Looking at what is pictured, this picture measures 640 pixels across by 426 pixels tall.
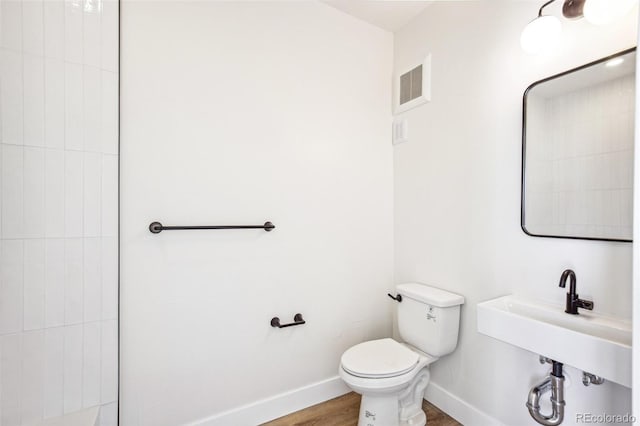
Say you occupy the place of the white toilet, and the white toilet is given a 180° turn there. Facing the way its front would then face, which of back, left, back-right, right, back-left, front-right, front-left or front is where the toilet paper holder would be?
back-left

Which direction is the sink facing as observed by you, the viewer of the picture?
facing the viewer and to the left of the viewer

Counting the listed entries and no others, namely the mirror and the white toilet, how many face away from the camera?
0

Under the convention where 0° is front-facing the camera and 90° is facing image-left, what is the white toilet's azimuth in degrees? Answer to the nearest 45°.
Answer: approximately 45°

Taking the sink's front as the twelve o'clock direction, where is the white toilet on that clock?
The white toilet is roughly at 2 o'clock from the sink.

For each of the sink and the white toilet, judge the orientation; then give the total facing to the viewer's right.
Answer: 0

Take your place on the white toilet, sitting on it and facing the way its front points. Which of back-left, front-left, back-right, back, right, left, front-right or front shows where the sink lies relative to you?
left

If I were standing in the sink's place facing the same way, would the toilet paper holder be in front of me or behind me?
in front
